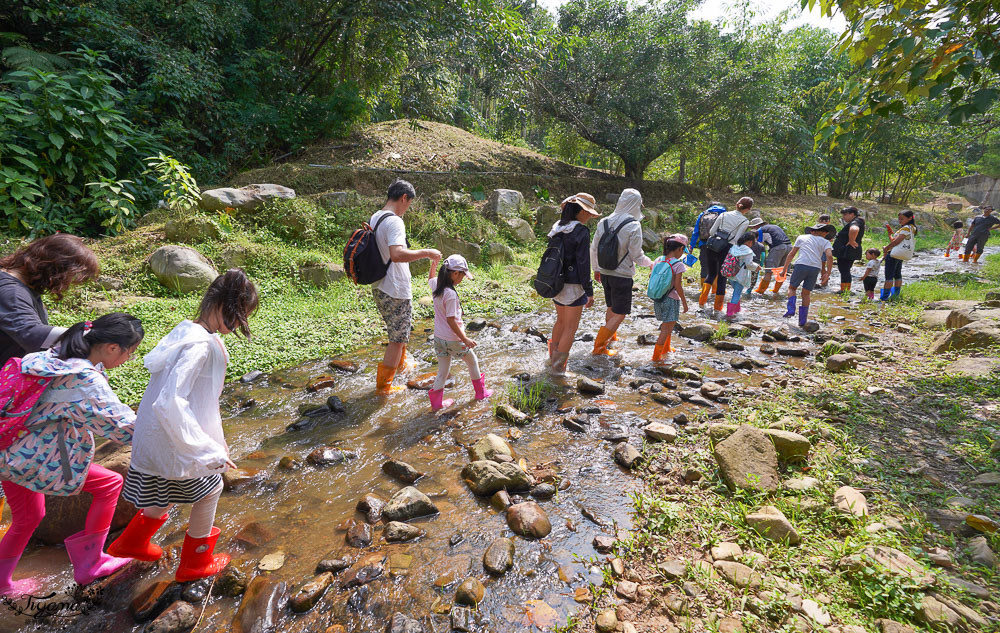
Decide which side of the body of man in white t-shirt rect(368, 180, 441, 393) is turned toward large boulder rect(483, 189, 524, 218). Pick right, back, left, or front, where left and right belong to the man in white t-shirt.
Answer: left

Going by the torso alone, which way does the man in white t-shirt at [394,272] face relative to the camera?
to the viewer's right

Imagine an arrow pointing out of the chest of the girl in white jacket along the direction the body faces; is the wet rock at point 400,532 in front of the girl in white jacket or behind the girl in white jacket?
in front

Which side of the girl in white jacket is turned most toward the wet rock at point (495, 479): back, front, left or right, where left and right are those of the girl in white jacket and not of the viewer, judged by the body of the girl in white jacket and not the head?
front

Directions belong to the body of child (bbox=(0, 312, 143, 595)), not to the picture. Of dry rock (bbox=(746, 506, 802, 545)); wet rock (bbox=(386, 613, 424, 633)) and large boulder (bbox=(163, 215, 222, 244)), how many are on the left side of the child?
1

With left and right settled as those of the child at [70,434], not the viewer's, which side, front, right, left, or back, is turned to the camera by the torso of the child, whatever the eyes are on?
right

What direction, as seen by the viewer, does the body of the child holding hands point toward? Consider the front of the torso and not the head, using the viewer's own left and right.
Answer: facing to the right of the viewer

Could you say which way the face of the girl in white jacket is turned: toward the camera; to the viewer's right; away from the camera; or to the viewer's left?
to the viewer's right

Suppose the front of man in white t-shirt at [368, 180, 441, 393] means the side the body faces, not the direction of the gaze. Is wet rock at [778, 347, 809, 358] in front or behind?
in front
